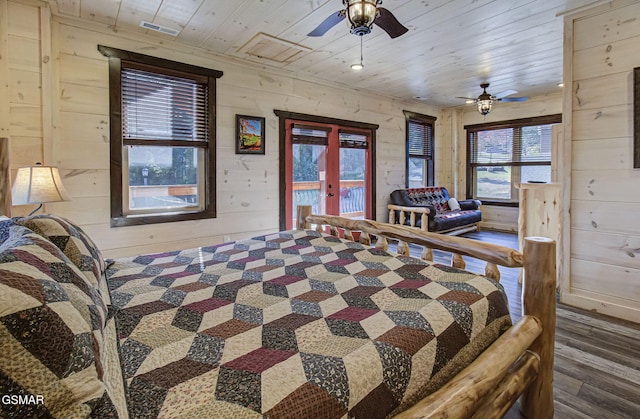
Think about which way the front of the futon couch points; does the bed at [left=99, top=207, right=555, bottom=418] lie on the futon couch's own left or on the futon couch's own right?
on the futon couch's own right

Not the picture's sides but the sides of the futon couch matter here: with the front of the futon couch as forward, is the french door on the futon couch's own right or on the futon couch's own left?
on the futon couch's own right

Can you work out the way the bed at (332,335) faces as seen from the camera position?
facing away from the viewer and to the right of the viewer

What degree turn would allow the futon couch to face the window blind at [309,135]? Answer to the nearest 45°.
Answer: approximately 90° to its right

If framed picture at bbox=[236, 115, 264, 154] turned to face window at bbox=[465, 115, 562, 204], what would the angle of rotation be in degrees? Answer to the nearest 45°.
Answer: approximately 45° to its left

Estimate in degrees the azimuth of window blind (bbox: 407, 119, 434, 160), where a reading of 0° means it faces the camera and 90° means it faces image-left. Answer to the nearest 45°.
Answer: approximately 315°

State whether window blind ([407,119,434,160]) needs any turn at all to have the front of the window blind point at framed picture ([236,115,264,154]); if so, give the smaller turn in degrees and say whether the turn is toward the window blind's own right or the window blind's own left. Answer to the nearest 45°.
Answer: approximately 90° to the window blind's own right

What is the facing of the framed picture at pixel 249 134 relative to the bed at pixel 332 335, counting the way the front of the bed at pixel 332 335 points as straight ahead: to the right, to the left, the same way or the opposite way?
to the right

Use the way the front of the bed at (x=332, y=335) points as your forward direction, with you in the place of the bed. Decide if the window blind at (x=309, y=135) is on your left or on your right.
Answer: on your left
